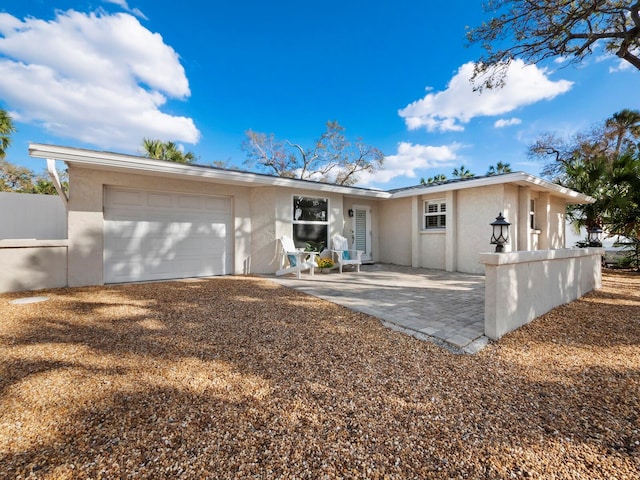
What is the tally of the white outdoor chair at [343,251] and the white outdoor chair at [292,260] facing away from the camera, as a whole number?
0

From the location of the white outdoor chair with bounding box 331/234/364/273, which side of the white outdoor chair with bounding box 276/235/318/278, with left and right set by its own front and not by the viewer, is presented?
left

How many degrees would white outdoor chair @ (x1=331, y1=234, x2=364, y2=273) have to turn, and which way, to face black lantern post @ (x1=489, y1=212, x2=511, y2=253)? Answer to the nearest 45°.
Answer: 0° — it already faces it

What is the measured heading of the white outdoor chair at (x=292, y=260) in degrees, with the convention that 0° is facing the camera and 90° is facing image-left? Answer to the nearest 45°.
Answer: approximately 315°

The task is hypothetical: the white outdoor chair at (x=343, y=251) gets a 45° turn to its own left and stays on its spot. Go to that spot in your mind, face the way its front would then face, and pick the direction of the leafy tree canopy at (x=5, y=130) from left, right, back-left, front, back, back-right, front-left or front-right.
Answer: back

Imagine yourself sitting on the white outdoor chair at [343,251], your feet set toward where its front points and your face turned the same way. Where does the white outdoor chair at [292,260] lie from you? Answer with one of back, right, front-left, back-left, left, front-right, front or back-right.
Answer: right

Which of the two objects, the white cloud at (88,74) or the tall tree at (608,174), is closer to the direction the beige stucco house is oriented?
the tall tree

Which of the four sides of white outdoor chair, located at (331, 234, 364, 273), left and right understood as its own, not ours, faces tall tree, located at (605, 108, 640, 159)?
left

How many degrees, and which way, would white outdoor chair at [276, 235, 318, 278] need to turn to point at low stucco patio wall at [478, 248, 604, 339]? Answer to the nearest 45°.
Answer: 0° — it already faces it

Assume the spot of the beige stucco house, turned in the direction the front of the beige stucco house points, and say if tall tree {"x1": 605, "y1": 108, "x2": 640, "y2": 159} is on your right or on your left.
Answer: on your left
